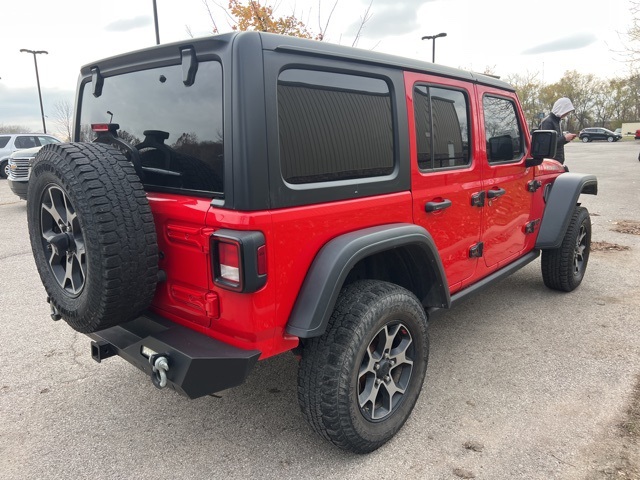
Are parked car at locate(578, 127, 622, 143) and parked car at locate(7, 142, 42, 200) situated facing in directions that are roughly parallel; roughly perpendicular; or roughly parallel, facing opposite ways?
roughly perpendicular

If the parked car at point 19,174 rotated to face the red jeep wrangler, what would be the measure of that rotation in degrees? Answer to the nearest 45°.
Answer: approximately 45° to its left

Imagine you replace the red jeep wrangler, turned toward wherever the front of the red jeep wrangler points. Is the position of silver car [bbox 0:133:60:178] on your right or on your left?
on your left

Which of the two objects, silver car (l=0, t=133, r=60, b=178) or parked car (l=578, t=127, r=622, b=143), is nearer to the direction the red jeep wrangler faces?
the parked car

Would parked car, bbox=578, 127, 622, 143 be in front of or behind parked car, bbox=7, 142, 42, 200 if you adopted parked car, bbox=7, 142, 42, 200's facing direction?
behind

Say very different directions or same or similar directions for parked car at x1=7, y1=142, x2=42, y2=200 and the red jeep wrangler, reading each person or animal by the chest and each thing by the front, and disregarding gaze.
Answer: very different directions

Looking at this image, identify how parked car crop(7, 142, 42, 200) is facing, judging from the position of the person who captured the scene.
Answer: facing the viewer and to the left of the viewer

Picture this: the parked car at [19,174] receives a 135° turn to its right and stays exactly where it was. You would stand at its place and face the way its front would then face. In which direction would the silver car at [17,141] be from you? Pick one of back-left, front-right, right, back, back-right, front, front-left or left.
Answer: front

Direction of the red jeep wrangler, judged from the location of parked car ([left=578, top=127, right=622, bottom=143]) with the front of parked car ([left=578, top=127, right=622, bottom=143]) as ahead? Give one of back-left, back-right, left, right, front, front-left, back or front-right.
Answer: right

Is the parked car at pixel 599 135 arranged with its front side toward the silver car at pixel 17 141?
no

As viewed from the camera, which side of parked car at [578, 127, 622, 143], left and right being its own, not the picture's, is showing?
right

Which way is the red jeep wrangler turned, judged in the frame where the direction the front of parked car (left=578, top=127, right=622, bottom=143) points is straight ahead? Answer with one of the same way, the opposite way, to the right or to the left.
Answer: to the left

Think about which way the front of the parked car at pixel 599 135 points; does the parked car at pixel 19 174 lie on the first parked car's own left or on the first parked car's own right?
on the first parked car's own right

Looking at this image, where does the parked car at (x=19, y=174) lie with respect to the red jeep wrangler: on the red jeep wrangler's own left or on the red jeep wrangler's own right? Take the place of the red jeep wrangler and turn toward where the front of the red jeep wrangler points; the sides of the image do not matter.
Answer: on the red jeep wrangler's own left

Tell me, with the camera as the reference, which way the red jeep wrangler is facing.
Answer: facing away from the viewer and to the right of the viewer
